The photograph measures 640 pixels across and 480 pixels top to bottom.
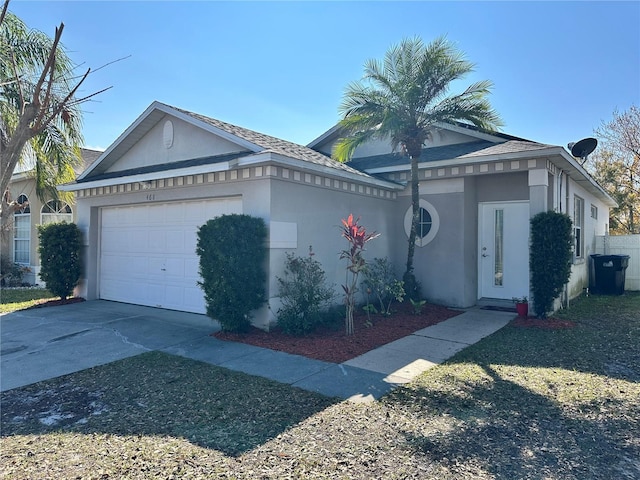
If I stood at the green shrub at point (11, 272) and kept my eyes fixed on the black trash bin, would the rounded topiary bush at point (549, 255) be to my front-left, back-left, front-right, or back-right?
front-right

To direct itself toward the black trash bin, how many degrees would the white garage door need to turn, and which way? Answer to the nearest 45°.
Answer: approximately 135° to its left

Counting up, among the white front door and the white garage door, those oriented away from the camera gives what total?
0

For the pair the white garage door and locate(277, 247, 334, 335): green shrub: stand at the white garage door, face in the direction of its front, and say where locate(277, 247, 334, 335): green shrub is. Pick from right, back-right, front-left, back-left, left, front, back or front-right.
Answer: left

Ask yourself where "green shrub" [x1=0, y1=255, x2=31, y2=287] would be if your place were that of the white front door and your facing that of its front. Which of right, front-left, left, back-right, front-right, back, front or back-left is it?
right

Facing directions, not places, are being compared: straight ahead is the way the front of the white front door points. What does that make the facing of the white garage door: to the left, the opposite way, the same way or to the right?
the same way

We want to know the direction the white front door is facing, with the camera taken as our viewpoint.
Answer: facing the viewer

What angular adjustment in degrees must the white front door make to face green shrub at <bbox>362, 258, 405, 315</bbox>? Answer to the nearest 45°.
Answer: approximately 45° to its right

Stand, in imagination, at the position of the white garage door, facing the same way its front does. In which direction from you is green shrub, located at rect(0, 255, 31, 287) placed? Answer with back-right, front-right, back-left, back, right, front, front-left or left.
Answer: right

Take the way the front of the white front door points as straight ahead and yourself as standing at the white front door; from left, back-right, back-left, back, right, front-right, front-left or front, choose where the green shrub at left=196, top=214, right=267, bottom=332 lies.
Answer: front-right

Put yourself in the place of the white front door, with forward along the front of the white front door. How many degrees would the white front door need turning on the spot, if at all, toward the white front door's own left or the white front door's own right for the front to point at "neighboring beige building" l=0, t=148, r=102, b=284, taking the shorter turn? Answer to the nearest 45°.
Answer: approximately 90° to the white front door's own right

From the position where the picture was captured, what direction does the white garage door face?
facing the viewer and to the left of the viewer

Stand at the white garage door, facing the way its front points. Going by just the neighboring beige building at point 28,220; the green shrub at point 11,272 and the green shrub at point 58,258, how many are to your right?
3

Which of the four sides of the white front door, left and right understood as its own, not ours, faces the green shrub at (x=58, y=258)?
right
